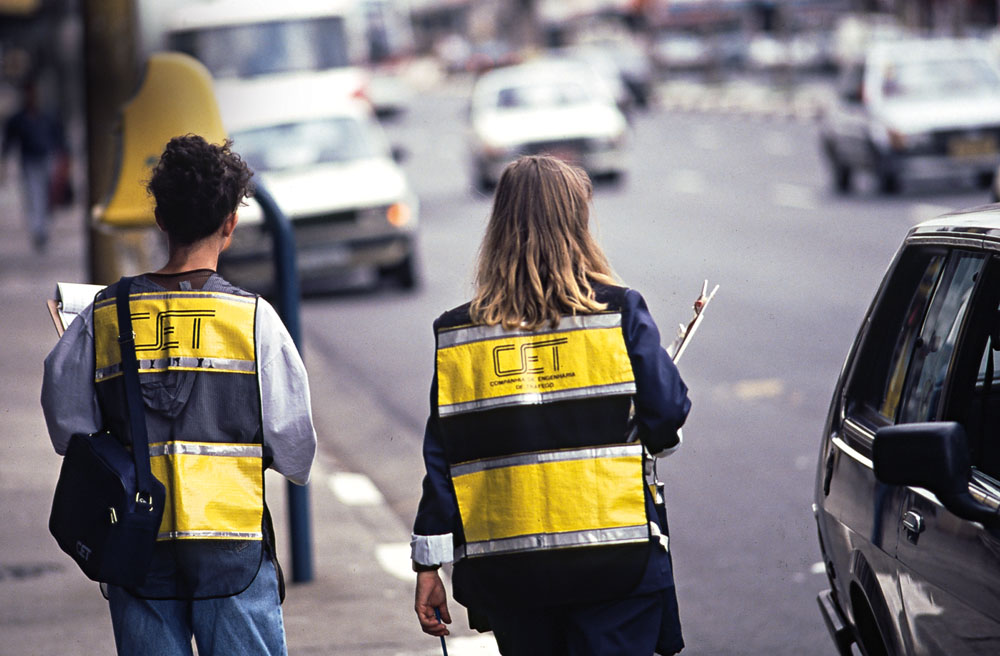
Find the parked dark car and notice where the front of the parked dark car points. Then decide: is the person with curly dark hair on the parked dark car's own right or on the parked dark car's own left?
on the parked dark car's own right

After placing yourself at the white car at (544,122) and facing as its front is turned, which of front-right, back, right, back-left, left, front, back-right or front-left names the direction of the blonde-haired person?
front

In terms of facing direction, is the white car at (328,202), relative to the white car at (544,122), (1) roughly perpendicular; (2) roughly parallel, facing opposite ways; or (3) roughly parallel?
roughly parallel

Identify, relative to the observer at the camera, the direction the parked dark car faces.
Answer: facing the viewer and to the right of the viewer

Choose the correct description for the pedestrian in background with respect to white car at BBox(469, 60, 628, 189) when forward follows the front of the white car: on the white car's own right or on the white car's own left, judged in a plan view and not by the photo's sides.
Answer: on the white car's own right

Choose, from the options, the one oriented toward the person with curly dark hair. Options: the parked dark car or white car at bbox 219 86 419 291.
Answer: the white car

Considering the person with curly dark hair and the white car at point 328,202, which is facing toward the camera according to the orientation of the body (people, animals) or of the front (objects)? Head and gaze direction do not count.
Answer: the white car

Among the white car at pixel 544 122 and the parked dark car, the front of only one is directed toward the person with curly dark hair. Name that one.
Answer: the white car

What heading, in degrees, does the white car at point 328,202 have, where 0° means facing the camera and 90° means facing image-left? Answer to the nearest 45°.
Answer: approximately 0°

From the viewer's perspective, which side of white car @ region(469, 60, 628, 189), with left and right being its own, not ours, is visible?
front

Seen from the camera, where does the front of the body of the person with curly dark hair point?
away from the camera

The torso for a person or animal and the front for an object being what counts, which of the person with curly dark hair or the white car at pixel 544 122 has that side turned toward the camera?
the white car

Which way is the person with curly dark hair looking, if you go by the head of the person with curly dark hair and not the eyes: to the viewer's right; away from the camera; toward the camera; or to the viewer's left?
away from the camera

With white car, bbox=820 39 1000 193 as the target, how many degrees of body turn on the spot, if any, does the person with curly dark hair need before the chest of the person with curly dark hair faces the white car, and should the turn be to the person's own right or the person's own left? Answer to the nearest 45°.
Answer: approximately 45° to the person's own right

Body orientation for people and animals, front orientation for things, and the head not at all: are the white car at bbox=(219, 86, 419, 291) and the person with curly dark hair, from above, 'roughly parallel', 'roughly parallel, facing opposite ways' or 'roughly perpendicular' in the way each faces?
roughly parallel, facing opposite ways

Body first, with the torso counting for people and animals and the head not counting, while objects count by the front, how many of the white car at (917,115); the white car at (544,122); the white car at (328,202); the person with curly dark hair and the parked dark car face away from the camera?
1
